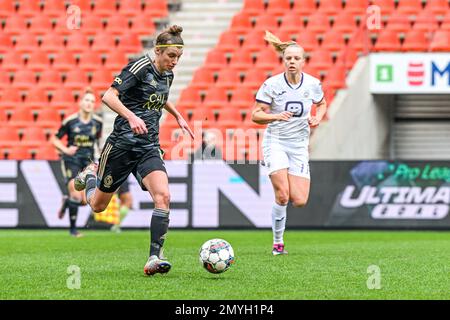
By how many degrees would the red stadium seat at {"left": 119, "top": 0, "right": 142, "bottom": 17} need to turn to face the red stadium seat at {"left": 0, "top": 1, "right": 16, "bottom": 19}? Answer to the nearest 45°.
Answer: approximately 90° to its right

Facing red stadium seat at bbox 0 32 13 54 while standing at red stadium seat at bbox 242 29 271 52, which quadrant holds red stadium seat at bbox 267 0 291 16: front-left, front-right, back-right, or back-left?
back-right

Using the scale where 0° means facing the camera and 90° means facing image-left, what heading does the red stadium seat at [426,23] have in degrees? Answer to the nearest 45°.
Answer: approximately 0°

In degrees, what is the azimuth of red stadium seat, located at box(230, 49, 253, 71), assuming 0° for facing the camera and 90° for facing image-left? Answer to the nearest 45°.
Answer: approximately 0°

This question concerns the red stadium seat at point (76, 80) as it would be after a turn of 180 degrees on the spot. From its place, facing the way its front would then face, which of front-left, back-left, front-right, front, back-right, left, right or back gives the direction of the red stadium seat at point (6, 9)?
front-left

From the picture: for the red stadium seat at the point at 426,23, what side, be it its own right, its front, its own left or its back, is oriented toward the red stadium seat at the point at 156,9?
right
